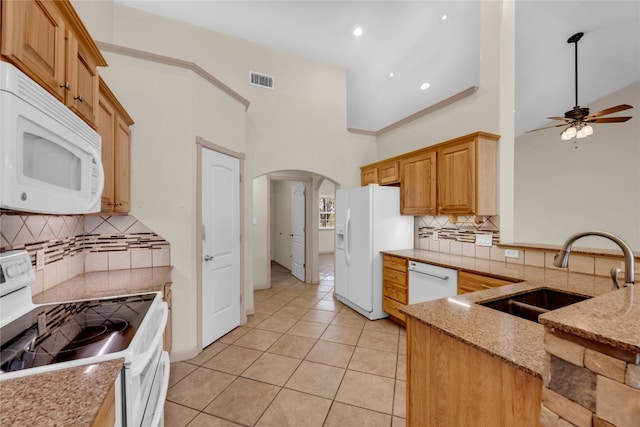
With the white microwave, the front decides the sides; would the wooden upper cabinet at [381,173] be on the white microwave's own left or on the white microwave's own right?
on the white microwave's own left

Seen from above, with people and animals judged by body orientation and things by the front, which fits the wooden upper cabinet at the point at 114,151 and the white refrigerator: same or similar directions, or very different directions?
very different directions

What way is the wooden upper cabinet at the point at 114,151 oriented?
to the viewer's right

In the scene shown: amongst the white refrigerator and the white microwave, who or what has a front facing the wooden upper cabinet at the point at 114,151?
the white refrigerator

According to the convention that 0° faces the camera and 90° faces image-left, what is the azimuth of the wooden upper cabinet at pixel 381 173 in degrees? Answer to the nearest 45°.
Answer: approximately 45°

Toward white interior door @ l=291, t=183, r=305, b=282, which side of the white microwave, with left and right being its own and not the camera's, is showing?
left

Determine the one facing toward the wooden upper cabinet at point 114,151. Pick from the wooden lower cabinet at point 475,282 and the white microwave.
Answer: the wooden lower cabinet

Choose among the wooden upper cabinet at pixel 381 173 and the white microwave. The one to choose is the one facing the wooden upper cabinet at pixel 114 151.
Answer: the wooden upper cabinet at pixel 381 173

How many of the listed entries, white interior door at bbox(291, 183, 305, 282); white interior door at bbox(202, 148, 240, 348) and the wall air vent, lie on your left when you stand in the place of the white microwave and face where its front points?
3
